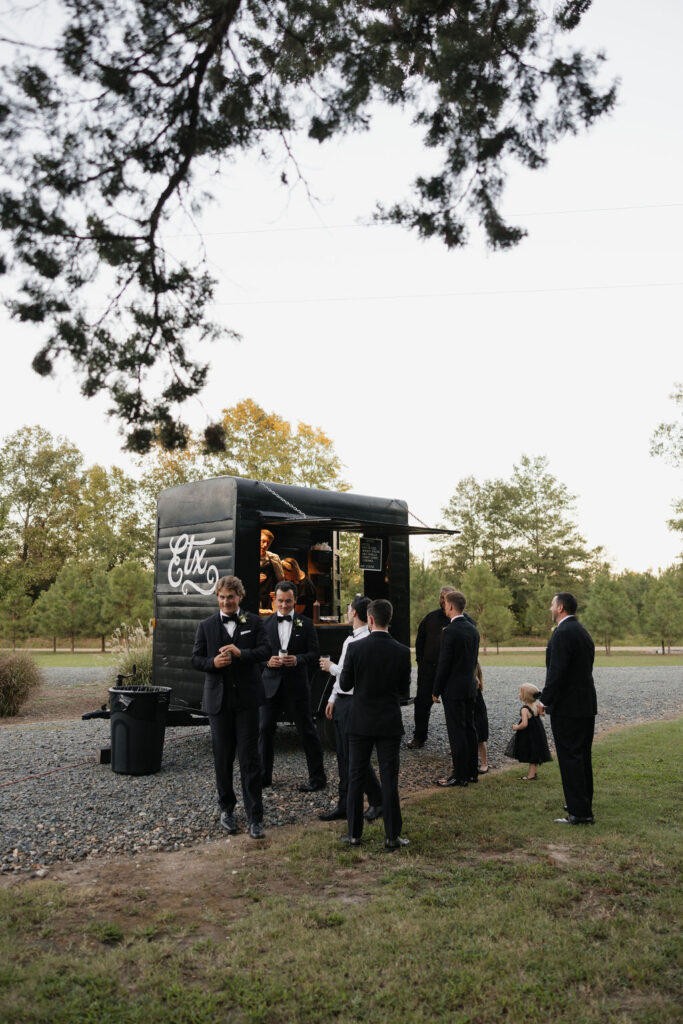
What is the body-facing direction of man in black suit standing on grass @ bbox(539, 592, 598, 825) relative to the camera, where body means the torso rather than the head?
to the viewer's left

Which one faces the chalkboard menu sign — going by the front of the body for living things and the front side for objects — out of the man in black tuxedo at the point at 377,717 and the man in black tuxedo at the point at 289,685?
the man in black tuxedo at the point at 377,717

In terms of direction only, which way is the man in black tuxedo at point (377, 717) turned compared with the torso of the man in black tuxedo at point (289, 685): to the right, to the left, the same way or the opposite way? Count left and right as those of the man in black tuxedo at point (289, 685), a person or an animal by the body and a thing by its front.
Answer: the opposite way

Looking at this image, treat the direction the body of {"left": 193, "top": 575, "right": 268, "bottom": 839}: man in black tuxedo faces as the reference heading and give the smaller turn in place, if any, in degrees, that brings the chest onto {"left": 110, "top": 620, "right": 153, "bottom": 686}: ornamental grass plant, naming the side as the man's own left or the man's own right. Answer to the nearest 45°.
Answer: approximately 180°

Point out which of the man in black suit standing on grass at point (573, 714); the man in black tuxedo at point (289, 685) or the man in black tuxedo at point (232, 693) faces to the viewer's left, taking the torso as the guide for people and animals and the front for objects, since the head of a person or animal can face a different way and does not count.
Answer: the man in black suit standing on grass

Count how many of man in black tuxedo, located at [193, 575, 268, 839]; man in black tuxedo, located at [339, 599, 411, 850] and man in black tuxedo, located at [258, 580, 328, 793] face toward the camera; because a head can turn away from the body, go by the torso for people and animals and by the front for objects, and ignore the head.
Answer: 2

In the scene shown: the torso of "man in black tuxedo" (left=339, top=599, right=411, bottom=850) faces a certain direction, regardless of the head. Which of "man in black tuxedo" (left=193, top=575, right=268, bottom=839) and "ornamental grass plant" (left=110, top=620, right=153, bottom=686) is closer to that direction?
the ornamental grass plant

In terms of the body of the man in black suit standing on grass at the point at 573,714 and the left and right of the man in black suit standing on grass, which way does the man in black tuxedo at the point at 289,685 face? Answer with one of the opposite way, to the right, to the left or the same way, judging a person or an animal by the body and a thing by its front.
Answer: to the left

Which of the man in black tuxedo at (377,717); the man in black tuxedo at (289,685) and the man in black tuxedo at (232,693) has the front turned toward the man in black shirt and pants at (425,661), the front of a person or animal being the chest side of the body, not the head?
the man in black tuxedo at (377,717)

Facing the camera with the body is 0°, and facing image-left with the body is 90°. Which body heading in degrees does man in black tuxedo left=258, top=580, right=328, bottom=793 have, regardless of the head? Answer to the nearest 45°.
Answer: approximately 0°

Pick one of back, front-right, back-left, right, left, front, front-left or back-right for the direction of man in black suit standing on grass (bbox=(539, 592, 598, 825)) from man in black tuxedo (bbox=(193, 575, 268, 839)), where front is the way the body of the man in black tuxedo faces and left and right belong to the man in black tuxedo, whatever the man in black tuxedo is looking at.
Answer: left

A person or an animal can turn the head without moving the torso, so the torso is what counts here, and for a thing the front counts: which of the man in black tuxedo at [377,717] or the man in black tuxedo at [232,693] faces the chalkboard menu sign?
the man in black tuxedo at [377,717]

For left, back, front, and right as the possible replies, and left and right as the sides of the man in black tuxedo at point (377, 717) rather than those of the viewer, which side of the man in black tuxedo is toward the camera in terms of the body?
back
